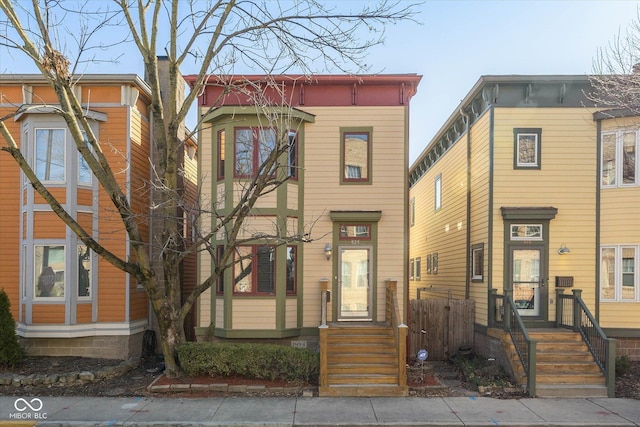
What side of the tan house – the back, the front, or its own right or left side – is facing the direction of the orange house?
right

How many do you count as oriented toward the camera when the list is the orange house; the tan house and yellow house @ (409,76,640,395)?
3

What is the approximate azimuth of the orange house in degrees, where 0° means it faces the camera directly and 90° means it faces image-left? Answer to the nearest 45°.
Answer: approximately 0°

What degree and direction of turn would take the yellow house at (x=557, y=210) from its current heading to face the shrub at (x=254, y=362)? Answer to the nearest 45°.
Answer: approximately 45° to its right

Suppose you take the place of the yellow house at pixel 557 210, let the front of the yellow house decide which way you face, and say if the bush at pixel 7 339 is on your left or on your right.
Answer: on your right

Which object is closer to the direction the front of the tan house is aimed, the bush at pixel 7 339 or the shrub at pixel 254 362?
the shrub
